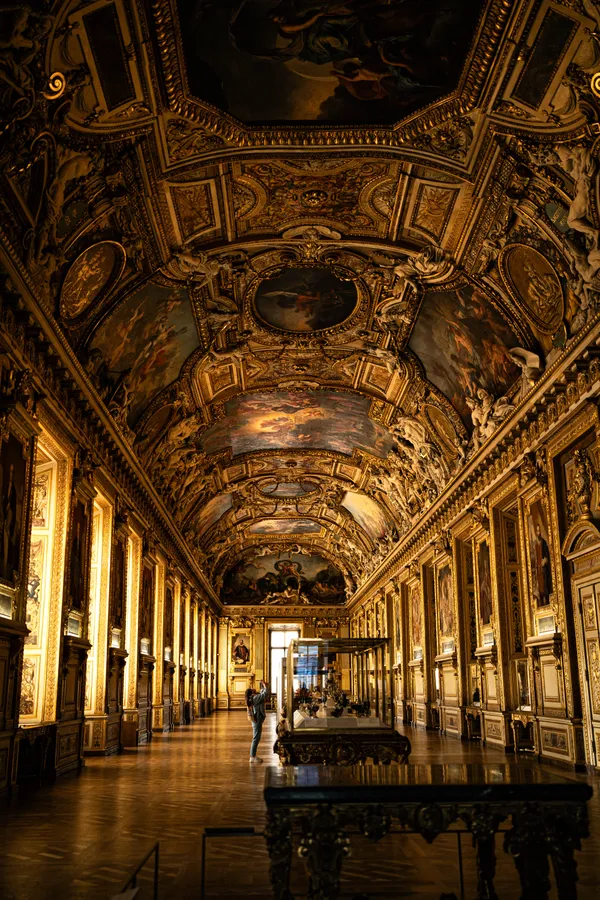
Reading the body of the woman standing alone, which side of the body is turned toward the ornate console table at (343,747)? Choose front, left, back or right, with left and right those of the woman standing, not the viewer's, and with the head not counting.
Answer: front

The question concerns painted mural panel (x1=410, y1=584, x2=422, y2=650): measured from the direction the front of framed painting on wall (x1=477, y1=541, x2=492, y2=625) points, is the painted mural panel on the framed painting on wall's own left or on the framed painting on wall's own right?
on the framed painting on wall's own right

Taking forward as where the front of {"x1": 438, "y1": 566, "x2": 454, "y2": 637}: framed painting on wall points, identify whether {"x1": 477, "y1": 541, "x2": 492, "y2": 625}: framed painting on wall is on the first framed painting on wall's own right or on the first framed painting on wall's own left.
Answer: on the first framed painting on wall's own left

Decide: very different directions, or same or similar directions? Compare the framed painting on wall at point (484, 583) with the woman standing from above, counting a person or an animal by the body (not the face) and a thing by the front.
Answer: very different directions

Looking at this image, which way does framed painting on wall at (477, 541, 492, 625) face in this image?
to the viewer's left

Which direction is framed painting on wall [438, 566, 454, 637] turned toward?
to the viewer's left

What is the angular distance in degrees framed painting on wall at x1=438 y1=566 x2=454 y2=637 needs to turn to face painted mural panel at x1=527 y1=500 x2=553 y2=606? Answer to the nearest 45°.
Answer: approximately 90° to its left

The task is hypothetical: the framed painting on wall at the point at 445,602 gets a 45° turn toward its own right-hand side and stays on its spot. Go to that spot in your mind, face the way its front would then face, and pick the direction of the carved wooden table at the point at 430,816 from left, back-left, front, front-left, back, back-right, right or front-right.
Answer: back-left

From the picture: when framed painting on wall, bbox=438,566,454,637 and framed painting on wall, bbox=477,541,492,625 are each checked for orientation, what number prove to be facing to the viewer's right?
0

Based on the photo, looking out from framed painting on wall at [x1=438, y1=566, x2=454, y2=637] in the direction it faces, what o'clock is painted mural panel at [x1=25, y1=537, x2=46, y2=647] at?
The painted mural panel is roughly at 10 o'clock from the framed painting on wall.

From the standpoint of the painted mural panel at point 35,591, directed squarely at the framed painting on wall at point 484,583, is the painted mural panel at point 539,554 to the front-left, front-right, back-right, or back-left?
front-right
